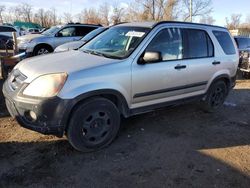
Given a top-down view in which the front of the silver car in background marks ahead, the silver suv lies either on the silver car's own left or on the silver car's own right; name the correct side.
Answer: on the silver car's own left

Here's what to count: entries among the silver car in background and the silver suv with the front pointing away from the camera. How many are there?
0

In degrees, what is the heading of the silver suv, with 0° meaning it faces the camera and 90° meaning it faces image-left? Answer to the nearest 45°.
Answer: approximately 45°

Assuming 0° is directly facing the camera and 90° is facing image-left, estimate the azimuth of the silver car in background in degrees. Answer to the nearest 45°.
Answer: approximately 45°

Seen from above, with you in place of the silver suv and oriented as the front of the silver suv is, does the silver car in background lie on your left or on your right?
on your right
